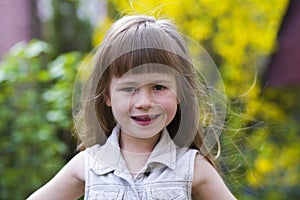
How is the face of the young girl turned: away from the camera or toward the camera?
toward the camera

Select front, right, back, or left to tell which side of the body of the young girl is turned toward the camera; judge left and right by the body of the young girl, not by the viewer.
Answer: front
